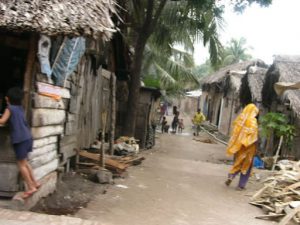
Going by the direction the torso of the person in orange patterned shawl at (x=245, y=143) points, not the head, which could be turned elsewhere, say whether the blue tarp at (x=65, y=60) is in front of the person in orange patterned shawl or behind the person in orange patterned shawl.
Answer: behind

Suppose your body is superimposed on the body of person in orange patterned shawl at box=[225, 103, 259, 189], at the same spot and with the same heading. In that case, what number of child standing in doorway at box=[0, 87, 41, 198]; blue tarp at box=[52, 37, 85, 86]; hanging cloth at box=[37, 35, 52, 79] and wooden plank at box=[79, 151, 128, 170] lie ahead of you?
0

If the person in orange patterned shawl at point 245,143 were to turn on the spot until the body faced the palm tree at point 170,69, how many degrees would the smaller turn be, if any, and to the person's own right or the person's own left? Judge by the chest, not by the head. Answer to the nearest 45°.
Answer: approximately 45° to the person's own left

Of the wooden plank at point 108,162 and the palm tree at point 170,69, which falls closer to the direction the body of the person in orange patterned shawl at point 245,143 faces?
the palm tree

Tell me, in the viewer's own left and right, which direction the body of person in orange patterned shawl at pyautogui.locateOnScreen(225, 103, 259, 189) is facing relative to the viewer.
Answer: facing away from the viewer and to the right of the viewer

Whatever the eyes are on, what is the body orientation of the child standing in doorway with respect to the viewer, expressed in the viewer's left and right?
facing away from the viewer and to the left of the viewer

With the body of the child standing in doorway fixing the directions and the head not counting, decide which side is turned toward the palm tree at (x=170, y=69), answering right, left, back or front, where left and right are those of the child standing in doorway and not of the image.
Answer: right

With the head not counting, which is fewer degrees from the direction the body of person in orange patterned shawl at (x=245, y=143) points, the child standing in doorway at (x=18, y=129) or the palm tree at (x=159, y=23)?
the palm tree

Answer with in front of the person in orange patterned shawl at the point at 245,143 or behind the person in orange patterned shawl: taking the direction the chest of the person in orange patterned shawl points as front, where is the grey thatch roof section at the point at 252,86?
in front

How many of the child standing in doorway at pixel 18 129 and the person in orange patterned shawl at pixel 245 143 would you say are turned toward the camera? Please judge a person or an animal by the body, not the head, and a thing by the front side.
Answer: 0

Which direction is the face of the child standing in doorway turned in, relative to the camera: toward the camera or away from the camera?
away from the camera

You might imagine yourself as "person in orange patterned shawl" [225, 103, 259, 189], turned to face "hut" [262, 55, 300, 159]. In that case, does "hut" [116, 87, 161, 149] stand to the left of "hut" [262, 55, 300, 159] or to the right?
left

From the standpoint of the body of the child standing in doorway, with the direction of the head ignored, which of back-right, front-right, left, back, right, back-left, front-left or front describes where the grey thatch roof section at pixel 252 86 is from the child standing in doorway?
right

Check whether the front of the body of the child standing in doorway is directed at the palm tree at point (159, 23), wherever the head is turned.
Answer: no
